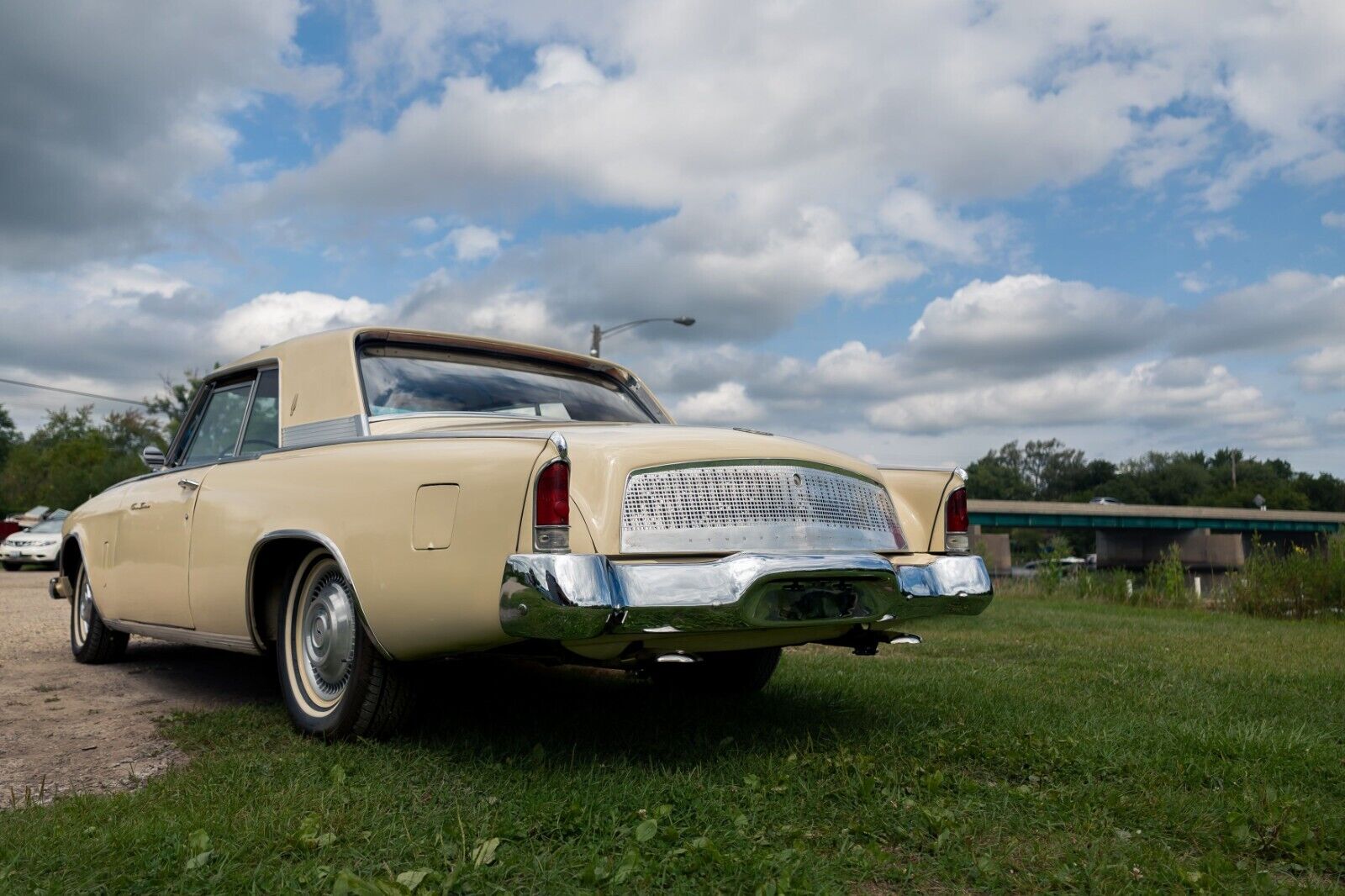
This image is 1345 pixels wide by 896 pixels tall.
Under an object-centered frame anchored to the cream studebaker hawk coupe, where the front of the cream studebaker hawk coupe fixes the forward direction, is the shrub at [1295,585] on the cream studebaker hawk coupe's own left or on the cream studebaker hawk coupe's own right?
on the cream studebaker hawk coupe's own right

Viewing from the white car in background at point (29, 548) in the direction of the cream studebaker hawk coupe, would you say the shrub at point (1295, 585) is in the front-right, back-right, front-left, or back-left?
front-left

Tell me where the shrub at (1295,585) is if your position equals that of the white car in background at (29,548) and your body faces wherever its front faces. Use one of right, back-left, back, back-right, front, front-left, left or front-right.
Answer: left

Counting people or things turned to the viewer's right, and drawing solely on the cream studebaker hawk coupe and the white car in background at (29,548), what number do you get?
0

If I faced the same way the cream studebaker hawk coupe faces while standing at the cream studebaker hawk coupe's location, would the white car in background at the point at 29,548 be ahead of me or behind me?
ahead

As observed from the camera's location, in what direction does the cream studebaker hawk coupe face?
facing away from the viewer and to the left of the viewer

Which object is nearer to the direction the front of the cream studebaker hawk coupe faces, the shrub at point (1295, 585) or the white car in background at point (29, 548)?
the white car in background

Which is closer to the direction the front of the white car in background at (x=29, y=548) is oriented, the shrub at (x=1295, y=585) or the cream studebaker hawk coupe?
the cream studebaker hawk coupe

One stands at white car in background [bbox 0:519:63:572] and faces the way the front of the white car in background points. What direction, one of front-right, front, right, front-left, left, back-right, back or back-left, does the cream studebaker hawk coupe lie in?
front-left
